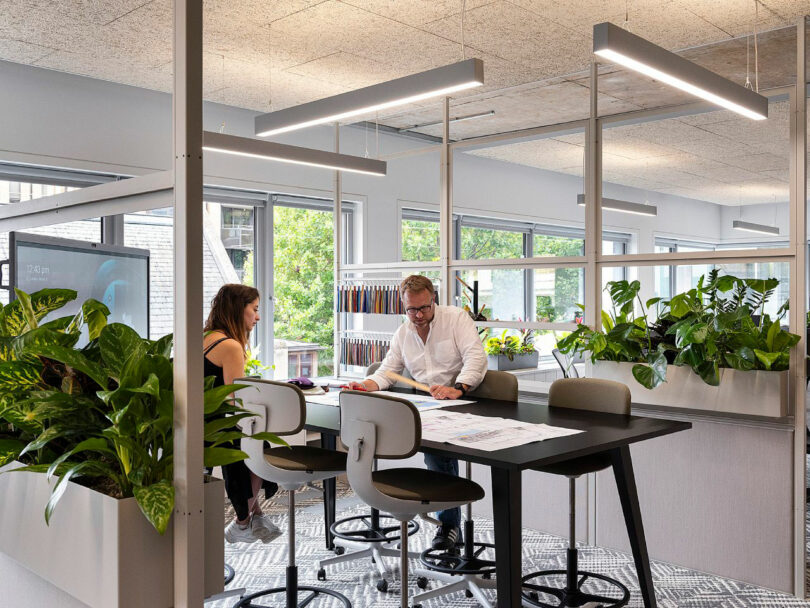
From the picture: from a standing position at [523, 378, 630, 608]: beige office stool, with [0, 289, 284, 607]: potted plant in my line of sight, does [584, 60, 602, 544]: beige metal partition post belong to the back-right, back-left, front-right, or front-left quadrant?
back-right

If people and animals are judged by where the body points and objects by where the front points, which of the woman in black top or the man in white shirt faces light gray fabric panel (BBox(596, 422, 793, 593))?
the woman in black top

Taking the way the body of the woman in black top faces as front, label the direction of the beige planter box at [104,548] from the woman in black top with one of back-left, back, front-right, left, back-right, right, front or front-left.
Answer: right

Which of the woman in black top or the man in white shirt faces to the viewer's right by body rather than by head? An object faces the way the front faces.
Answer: the woman in black top

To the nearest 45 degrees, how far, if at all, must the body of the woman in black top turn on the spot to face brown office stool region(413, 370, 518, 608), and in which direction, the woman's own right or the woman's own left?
0° — they already face it

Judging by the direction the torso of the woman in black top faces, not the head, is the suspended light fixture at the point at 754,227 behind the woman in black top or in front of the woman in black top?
in front

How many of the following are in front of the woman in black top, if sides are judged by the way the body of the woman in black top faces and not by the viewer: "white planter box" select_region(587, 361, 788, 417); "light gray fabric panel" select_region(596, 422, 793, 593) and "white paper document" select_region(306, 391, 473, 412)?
3

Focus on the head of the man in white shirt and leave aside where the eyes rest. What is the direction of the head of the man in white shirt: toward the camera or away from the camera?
toward the camera

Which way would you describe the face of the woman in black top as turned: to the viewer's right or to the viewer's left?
to the viewer's right

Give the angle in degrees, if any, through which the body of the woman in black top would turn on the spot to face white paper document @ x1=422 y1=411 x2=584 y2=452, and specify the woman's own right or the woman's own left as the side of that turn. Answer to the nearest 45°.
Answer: approximately 45° to the woman's own right

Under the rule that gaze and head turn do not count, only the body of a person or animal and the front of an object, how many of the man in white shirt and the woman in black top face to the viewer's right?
1

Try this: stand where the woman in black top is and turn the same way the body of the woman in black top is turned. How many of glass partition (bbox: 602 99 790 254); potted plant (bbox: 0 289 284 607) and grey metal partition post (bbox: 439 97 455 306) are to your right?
1

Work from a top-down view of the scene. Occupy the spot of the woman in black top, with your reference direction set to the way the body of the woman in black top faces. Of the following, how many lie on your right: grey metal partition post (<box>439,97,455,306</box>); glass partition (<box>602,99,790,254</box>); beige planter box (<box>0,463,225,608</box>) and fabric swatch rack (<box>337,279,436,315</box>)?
1

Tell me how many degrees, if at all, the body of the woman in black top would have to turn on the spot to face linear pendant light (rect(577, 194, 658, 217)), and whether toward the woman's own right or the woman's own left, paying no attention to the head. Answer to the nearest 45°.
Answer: approximately 45° to the woman's own left

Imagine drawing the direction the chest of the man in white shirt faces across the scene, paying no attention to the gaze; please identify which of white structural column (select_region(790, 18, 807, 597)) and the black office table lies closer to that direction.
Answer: the black office table

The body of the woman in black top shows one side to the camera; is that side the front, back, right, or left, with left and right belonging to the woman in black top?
right

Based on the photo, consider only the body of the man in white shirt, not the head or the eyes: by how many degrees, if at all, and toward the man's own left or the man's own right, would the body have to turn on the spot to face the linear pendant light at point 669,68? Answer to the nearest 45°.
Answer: approximately 90° to the man's own left
